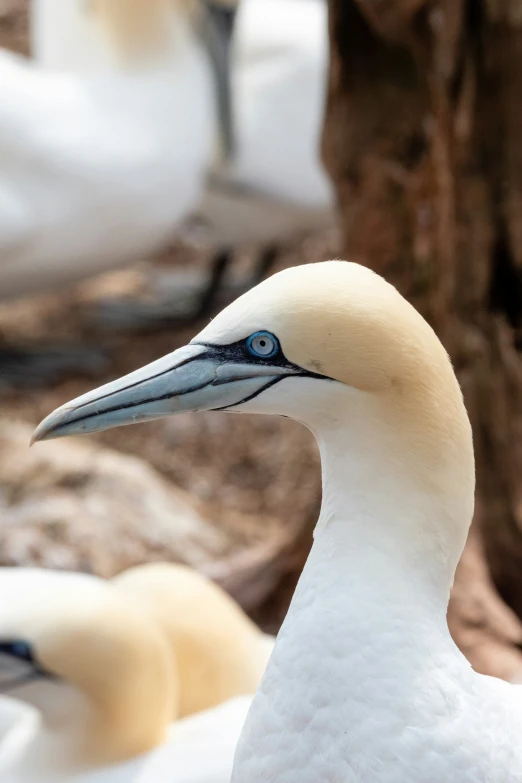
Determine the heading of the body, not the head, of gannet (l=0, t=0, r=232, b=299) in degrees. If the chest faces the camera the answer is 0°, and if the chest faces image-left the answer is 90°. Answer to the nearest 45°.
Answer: approximately 270°

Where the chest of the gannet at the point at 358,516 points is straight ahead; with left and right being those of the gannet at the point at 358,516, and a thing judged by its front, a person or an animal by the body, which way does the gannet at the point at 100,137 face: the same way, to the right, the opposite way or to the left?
the opposite way

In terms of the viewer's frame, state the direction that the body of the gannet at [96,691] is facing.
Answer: to the viewer's left

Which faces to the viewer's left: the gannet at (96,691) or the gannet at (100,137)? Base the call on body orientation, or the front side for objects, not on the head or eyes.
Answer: the gannet at (96,691)

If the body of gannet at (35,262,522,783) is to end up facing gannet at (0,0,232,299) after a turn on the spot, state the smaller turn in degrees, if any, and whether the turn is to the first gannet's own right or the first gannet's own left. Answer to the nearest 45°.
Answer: approximately 90° to the first gannet's own right

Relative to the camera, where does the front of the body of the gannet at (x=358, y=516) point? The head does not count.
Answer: to the viewer's left

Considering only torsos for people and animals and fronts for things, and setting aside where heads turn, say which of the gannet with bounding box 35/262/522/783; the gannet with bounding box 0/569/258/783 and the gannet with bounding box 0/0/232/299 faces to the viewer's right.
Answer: the gannet with bounding box 0/0/232/299

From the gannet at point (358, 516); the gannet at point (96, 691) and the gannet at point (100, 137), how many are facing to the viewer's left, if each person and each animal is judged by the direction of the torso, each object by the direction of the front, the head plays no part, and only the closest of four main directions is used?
2
